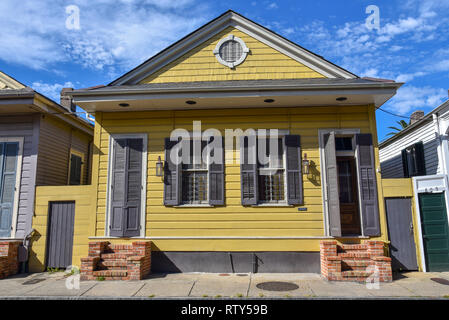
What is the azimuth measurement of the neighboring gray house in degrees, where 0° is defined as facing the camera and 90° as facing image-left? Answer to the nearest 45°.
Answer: approximately 0°

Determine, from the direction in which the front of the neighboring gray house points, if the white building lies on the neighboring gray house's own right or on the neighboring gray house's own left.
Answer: on the neighboring gray house's own left

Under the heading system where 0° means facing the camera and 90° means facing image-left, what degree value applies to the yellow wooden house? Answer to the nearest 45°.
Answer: approximately 0°

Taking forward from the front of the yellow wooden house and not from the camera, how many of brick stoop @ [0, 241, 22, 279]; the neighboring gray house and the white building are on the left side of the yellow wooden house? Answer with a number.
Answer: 1
